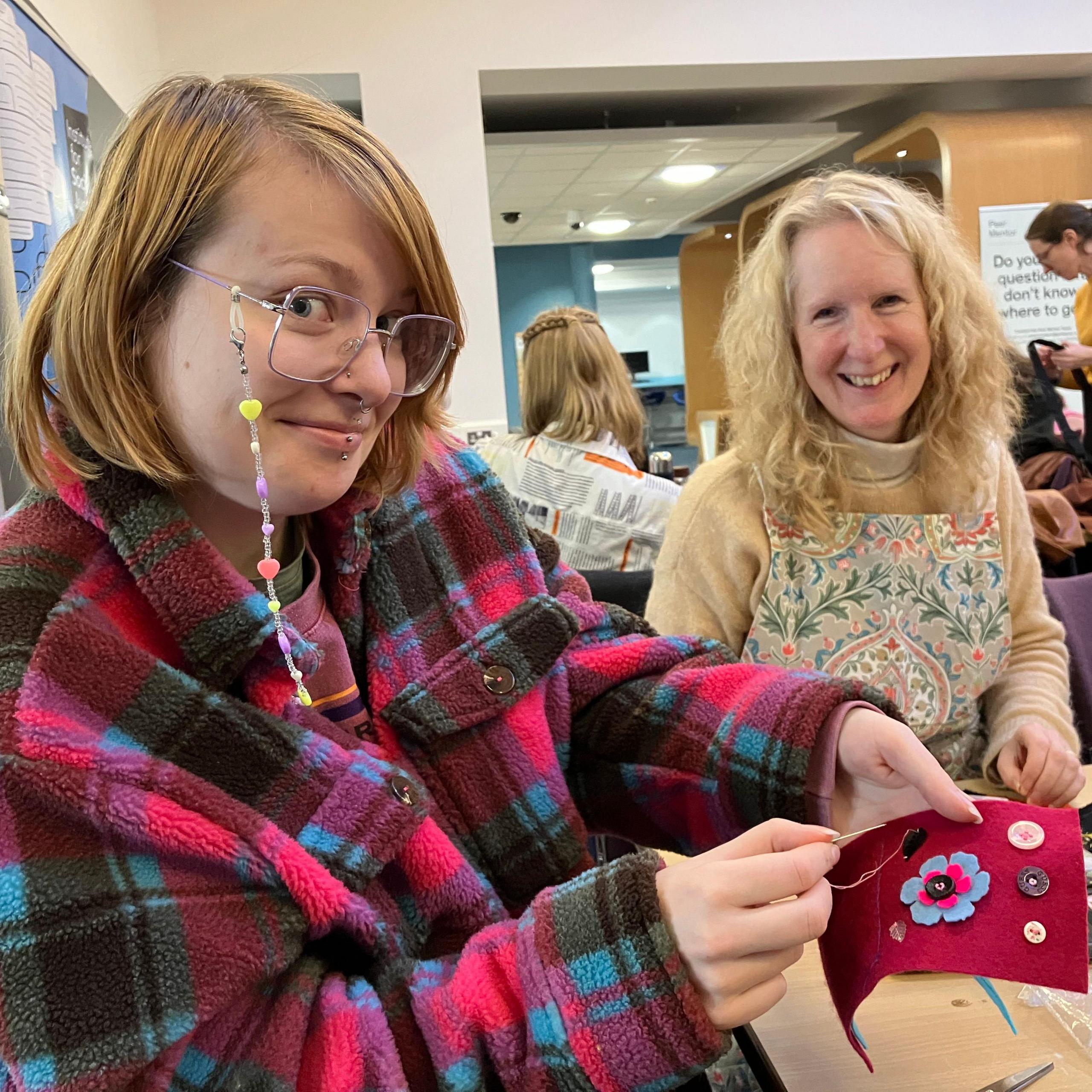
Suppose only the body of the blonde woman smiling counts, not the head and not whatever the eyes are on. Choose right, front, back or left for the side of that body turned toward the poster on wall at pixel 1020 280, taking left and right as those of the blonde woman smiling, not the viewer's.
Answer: back

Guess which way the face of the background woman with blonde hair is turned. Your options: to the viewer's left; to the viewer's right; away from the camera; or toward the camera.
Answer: away from the camera

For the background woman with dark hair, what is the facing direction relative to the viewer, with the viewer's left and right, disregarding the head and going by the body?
facing to the left of the viewer

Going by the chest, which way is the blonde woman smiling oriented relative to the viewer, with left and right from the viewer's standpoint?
facing the viewer

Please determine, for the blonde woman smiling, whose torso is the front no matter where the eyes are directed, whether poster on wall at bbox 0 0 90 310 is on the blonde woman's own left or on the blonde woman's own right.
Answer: on the blonde woman's own right

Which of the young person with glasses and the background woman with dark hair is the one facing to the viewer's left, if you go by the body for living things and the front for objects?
the background woman with dark hair

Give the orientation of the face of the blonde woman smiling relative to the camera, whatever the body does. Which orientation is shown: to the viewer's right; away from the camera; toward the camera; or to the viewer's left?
toward the camera

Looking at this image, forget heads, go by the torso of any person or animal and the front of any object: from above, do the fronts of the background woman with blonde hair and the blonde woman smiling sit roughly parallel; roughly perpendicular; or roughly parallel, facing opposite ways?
roughly parallel, facing opposite ways

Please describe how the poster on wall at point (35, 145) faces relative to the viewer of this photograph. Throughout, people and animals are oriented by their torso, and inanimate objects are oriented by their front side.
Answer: facing to the right of the viewer

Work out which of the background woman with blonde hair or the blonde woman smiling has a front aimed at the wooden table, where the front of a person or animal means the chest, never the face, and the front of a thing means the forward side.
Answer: the blonde woman smiling

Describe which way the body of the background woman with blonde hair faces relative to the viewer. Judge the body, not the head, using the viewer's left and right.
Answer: facing away from the viewer

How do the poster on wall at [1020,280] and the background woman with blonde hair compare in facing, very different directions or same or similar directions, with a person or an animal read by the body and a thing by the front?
very different directions

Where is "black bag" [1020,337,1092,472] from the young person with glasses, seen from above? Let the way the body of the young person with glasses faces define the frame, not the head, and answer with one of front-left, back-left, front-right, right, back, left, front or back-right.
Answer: left

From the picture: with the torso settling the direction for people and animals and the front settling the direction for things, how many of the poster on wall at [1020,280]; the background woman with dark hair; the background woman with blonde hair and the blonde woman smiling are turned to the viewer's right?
0

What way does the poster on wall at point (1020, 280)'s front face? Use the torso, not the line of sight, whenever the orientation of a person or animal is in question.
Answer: toward the camera

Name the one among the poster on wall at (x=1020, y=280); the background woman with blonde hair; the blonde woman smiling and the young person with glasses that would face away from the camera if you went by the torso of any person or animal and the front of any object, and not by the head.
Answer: the background woman with blonde hair
